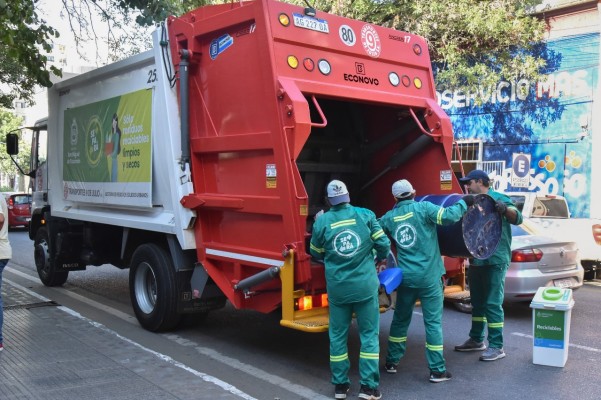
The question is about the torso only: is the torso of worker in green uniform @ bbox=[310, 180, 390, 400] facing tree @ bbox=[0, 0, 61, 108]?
no

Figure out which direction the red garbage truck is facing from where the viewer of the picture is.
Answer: facing away from the viewer and to the left of the viewer

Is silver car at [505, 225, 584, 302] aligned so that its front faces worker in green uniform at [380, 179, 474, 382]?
no

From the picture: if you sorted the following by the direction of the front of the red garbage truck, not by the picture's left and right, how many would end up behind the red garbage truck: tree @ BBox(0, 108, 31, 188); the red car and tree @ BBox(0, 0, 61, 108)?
0

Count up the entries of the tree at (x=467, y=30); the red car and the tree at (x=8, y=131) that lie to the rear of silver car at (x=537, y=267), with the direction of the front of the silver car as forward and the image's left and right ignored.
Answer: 0

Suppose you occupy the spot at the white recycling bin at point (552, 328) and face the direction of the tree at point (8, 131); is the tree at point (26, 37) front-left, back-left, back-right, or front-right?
front-left

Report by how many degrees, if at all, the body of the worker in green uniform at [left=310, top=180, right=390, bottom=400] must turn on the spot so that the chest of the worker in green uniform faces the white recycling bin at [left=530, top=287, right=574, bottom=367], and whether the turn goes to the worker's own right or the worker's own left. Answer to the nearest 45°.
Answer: approximately 45° to the worker's own right

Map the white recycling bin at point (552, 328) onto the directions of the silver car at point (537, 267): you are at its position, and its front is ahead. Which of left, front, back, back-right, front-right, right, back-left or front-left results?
back-left

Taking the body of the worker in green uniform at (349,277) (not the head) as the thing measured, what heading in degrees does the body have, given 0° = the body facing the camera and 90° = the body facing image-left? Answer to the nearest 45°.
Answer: approximately 180°

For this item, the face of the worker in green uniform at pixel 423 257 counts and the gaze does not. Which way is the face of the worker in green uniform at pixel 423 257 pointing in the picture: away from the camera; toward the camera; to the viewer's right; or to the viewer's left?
away from the camera

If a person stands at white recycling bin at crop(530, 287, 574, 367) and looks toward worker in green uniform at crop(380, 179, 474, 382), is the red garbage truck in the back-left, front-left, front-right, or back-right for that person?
front-right

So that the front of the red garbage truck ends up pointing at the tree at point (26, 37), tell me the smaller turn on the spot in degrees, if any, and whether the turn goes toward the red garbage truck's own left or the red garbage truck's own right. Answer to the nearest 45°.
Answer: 0° — it already faces it

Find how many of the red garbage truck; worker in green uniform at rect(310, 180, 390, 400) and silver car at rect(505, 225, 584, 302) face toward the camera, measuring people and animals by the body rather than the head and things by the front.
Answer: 0

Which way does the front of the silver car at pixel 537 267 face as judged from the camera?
facing away from the viewer and to the left of the viewer

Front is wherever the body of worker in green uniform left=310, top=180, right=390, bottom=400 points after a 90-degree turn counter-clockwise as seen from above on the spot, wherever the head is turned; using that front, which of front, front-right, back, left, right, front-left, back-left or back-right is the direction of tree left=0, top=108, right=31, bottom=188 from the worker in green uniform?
front-right

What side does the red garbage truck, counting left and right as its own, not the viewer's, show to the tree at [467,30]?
right

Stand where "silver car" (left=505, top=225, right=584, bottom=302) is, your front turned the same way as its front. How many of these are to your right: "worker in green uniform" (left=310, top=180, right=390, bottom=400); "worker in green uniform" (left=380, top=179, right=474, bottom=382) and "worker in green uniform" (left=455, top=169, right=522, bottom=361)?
0
